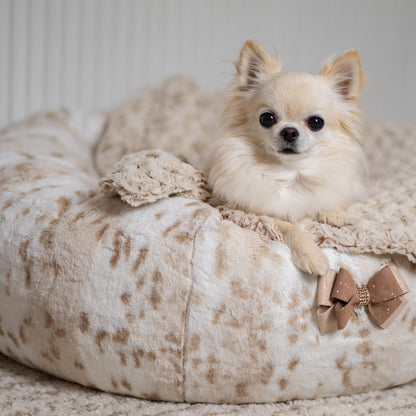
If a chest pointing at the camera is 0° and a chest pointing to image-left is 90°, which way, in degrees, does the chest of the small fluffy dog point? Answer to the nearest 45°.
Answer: approximately 0°
